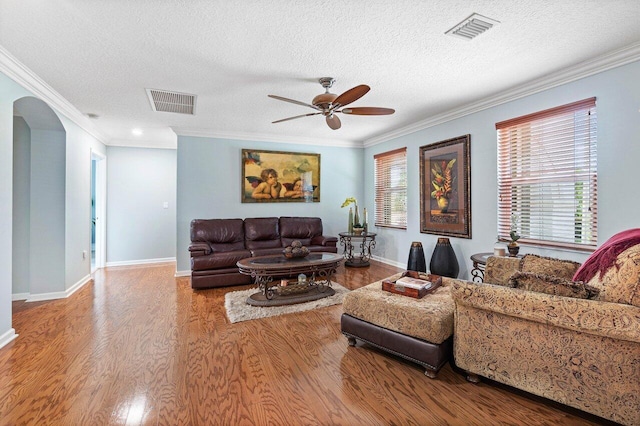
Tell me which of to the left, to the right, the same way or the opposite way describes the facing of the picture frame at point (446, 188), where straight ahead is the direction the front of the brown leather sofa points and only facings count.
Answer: to the right

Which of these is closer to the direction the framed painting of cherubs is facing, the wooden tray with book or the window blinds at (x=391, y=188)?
the wooden tray with book

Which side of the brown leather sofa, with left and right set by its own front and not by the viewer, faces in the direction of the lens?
front

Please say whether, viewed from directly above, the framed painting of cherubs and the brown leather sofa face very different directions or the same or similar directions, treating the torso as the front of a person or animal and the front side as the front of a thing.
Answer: same or similar directions

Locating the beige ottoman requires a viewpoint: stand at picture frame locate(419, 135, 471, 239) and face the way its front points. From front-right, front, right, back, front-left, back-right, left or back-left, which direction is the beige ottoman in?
front-left

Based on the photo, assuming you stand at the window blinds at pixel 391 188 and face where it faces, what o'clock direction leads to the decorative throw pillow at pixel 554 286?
The decorative throw pillow is roughly at 10 o'clock from the window blinds.

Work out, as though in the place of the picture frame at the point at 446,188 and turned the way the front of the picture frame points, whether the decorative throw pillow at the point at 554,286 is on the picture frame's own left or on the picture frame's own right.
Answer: on the picture frame's own left

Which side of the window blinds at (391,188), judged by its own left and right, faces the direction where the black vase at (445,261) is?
left

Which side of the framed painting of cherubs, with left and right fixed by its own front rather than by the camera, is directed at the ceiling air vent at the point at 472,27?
front

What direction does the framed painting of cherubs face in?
toward the camera

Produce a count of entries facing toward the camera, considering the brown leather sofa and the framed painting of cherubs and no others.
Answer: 2

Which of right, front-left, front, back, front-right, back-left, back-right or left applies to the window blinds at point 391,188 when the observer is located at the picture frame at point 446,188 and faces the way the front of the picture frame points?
right

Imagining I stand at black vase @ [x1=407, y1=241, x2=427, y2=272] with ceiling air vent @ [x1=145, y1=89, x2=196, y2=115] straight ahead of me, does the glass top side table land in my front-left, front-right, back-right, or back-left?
front-right

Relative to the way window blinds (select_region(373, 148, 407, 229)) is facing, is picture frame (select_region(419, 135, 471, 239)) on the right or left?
on its left

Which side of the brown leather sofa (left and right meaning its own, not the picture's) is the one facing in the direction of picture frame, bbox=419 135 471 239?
left

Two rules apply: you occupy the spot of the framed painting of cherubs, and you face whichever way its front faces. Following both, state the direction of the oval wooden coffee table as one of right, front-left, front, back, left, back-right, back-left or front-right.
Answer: front

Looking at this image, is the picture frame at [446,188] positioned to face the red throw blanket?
no

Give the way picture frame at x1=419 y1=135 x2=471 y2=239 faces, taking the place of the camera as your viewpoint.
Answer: facing the viewer and to the left of the viewer

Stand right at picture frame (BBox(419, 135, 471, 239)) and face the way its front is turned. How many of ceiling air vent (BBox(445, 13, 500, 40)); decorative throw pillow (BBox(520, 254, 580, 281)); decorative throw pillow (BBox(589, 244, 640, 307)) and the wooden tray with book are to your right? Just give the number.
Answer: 0

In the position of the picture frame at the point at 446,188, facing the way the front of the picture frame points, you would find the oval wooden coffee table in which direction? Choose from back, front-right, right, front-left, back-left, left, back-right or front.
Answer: front

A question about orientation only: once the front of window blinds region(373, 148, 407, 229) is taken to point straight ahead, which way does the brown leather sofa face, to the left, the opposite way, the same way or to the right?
to the left

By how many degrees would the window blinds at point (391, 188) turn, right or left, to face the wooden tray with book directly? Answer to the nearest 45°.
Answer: approximately 45° to its left

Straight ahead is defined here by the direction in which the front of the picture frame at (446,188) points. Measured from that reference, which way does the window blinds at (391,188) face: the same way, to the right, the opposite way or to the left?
the same way
